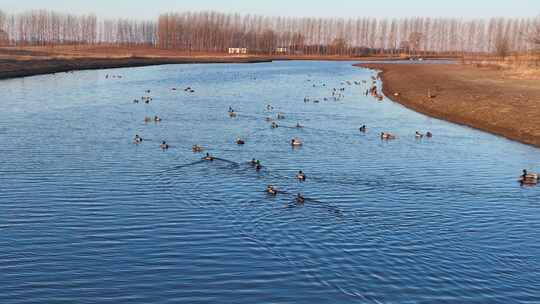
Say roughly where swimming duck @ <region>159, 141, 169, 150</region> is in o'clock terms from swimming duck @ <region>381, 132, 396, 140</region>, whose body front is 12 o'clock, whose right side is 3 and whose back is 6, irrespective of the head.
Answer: swimming duck @ <region>159, 141, 169, 150</region> is roughly at 11 o'clock from swimming duck @ <region>381, 132, 396, 140</region>.

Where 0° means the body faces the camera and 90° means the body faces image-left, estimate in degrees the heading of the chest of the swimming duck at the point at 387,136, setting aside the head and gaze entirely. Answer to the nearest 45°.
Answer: approximately 90°

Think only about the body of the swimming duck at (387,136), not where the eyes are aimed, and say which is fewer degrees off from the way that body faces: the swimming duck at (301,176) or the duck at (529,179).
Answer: the swimming duck

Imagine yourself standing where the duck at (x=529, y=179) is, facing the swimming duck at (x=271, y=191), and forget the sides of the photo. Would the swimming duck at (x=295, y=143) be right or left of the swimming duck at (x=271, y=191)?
right

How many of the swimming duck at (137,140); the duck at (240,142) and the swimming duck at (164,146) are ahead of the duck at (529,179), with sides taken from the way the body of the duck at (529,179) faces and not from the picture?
3

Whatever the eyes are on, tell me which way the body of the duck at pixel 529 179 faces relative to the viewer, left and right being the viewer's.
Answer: facing to the left of the viewer
